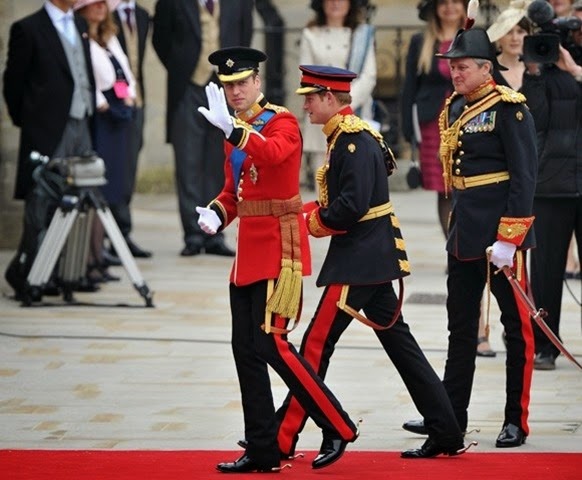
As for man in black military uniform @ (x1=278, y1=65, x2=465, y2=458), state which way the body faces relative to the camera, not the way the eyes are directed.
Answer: to the viewer's left

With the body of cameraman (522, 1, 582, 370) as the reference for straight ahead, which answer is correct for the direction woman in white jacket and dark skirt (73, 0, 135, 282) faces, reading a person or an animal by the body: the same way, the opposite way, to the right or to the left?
to the left

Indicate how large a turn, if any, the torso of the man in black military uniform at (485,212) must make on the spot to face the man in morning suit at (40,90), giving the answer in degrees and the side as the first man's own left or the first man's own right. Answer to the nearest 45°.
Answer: approximately 90° to the first man's own right

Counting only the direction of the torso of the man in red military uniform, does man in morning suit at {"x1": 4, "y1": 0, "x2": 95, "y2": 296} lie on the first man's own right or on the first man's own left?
on the first man's own right

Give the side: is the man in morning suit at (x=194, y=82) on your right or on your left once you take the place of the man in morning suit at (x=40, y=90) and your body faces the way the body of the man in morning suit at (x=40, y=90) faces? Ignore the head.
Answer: on your left

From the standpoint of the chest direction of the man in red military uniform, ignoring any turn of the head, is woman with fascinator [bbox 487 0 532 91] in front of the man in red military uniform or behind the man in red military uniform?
behind

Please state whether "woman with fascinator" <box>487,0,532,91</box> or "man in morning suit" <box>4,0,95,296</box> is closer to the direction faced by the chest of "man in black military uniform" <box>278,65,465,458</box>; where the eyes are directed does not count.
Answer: the man in morning suit

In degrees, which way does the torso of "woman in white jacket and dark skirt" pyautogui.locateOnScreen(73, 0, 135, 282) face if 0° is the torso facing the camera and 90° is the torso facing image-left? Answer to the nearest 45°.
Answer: approximately 315°

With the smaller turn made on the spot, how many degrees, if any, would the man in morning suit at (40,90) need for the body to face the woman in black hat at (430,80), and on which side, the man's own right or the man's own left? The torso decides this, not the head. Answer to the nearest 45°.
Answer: approximately 45° to the man's own left
